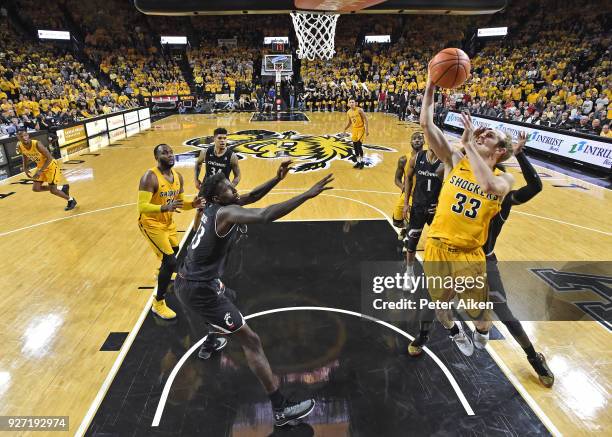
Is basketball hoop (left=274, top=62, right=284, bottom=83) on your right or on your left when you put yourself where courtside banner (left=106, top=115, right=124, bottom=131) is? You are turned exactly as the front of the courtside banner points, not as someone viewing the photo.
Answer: on your left

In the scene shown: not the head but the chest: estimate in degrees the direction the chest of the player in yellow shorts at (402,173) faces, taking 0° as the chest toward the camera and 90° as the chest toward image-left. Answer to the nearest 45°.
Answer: approximately 0°

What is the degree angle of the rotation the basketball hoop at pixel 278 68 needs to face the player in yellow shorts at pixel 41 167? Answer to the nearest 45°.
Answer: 0° — it already faces them

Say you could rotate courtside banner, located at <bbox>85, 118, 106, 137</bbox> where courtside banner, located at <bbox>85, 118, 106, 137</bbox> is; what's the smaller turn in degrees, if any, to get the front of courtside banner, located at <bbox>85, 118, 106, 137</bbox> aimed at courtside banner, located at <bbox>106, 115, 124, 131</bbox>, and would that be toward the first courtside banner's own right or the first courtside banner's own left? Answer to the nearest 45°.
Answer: approximately 90° to the first courtside banner's own left

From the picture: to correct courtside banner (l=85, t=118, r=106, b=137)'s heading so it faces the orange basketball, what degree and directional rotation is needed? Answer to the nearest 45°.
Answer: approximately 45° to its right

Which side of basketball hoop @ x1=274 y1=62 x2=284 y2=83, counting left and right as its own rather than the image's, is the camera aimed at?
front

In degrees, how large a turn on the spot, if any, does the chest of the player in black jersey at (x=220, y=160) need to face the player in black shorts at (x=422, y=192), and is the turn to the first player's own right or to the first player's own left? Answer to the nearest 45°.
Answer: approximately 45° to the first player's own left

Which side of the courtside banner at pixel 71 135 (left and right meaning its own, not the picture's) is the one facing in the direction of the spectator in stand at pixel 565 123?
front

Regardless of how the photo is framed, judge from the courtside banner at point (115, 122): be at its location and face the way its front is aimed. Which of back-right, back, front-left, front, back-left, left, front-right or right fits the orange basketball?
front-right

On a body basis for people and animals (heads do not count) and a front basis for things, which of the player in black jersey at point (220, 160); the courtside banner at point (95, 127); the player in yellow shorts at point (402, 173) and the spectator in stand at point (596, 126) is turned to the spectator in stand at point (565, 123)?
the courtside banner

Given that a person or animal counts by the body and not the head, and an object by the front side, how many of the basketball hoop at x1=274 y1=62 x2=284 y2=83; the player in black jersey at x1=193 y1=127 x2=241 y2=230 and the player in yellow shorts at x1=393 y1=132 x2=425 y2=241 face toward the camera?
3

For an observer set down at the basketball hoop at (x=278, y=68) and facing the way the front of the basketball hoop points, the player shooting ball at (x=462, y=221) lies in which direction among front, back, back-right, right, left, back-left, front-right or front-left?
front

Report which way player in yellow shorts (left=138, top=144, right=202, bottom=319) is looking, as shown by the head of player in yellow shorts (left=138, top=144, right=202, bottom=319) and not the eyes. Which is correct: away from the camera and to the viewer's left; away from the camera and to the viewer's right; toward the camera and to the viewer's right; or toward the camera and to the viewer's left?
toward the camera and to the viewer's right

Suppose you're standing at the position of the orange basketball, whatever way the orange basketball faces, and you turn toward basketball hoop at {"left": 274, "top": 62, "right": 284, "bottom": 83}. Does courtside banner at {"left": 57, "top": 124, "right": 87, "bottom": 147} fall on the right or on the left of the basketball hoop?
left

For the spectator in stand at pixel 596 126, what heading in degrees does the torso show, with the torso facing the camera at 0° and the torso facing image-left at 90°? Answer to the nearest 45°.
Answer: approximately 45°

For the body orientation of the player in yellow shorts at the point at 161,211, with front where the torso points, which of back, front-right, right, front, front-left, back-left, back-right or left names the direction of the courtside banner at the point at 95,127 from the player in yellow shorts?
back-left

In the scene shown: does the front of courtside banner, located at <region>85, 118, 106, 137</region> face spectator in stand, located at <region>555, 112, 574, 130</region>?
yes

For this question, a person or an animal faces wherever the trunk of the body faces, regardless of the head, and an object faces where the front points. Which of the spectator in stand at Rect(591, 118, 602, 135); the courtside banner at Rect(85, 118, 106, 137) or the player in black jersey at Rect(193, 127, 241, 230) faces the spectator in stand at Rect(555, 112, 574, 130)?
the courtside banner

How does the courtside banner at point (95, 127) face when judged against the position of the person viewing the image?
facing the viewer and to the right of the viewer
